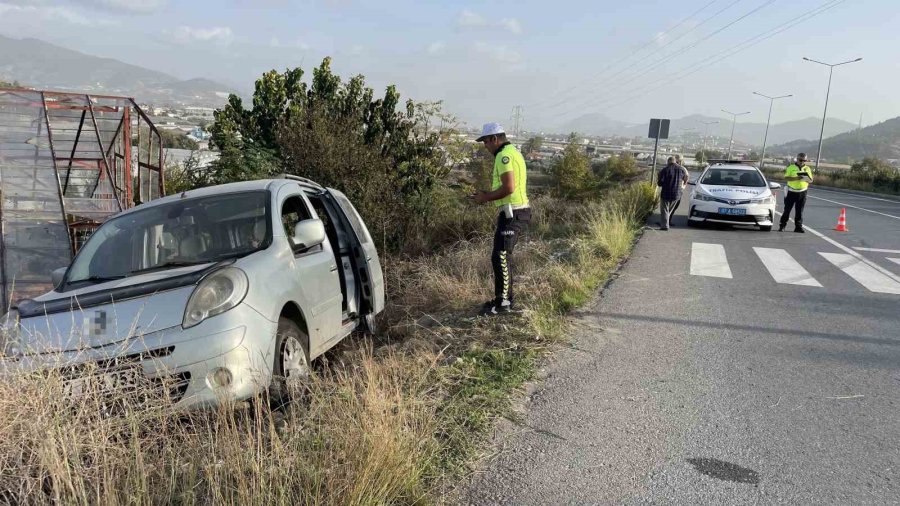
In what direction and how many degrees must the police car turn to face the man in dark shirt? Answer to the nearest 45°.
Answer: approximately 45° to its right

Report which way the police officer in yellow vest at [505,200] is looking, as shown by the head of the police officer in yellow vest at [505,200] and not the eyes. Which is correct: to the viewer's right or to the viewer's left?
to the viewer's left

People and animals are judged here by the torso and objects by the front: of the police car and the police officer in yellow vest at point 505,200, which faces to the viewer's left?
the police officer in yellow vest

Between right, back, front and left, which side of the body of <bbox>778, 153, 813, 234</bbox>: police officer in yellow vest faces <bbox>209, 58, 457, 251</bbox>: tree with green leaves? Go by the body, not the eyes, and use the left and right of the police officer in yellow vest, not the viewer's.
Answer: right

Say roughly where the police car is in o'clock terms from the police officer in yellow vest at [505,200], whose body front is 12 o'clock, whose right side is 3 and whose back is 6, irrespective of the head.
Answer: The police car is roughly at 4 o'clock from the police officer in yellow vest.

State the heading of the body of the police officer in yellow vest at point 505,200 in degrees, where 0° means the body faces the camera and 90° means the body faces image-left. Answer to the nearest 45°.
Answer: approximately 90°

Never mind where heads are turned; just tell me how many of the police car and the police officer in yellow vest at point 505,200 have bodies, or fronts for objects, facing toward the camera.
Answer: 1

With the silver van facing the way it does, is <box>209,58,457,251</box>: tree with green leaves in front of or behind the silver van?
behind

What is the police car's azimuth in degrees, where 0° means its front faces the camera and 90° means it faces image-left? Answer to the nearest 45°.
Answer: approximately 0°

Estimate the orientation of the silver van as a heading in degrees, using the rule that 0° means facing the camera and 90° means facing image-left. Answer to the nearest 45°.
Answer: approximately 45°

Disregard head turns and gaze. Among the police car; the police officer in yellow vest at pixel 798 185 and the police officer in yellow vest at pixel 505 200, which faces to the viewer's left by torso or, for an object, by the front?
the police officer in yellow vest at pixel 505 200

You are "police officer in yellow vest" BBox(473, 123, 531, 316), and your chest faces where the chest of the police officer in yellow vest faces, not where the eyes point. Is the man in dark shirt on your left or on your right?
on your right

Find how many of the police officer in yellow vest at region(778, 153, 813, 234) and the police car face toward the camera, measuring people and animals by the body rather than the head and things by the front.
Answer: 2

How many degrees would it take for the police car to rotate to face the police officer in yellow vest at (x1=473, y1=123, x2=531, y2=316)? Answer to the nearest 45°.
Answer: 0° — it already faces them
